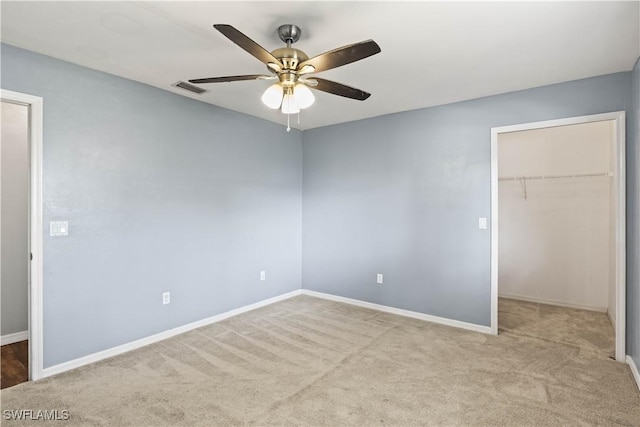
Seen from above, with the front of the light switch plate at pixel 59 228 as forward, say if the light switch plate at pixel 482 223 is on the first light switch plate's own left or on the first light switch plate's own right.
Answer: on the first light switch plate's own left

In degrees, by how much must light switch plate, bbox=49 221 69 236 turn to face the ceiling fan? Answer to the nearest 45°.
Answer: approximately 45° to its left

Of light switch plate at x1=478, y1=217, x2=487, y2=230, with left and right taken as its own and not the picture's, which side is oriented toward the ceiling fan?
front

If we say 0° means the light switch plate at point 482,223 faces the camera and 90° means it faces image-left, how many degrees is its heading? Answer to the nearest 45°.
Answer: approximately 0°

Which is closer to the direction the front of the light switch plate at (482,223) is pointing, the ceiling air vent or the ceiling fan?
the ceiling fan

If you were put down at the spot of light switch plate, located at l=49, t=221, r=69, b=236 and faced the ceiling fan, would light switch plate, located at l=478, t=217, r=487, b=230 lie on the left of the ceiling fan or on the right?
left
